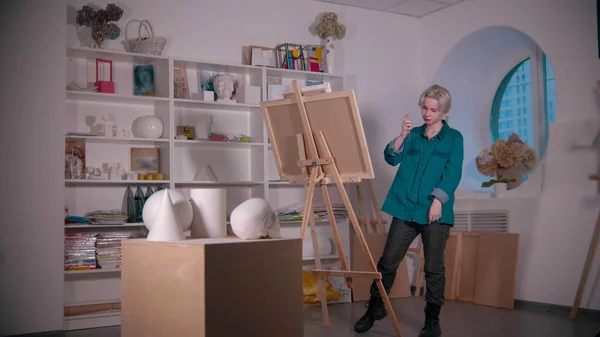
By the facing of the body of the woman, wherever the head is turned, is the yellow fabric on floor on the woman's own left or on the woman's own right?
on the woman's own right

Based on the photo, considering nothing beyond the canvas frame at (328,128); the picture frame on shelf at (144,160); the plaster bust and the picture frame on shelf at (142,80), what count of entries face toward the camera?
3

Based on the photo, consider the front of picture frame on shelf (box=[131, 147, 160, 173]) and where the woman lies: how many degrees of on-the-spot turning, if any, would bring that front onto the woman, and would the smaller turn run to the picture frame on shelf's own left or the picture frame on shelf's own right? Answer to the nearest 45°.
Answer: approximately 45° to the picture frame on shelf's own left

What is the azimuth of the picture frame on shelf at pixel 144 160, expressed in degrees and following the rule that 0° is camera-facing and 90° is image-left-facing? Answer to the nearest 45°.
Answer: approximately 0°

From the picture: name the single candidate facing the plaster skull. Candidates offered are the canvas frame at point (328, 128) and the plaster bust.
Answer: the plaster bust

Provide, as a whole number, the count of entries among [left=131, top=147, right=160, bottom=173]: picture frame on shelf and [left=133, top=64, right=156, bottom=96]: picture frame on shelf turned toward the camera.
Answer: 2
